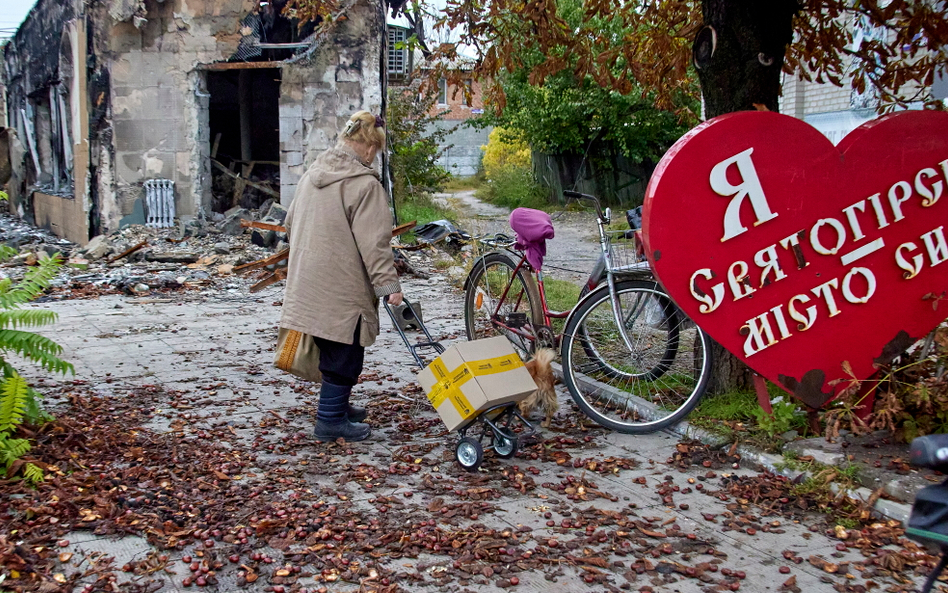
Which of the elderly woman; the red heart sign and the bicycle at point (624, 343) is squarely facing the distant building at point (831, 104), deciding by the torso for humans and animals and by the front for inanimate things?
the elderly woman

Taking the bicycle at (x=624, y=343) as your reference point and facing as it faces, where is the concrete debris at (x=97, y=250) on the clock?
The concrete debris is roughly at 6 o'clock from the bicycle.

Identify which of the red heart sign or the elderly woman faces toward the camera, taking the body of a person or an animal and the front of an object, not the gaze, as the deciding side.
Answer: the red heart sign

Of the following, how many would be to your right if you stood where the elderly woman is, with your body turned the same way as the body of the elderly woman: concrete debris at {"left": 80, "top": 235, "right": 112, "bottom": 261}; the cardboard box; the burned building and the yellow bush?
1

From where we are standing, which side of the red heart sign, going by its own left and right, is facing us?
front

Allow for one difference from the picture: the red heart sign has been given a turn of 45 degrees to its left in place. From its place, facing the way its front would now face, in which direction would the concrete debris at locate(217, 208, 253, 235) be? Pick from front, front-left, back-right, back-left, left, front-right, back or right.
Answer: back

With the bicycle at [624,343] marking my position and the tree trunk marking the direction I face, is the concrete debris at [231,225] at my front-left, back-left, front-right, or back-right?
back-left

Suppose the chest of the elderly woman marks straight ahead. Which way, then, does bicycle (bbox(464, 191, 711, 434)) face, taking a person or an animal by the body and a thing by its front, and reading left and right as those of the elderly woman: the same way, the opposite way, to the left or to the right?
to the right

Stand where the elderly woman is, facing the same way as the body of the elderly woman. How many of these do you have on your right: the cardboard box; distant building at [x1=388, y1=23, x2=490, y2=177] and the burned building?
1

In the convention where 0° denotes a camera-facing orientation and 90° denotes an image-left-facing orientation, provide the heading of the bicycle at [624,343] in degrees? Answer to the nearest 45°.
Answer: approximately 315°

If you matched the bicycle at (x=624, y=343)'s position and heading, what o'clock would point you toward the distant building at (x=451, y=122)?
The distant building is roughly at 7 o'clock from the bicycle.

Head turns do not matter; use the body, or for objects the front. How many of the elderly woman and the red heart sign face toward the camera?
1

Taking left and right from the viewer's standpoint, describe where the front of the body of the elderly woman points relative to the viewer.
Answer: facing away from the viewer and to the right of the viewer

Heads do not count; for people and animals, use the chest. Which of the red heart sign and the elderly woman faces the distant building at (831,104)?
the elderly woman

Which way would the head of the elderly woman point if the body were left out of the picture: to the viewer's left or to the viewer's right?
to the viewer's right

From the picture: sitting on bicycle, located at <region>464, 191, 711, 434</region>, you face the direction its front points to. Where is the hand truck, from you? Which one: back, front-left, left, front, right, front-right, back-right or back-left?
right

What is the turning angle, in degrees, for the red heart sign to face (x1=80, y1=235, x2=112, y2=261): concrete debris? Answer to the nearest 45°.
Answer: approximately 135° to its right

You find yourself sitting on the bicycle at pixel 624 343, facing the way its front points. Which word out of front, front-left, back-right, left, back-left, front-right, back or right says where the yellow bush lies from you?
back-left
